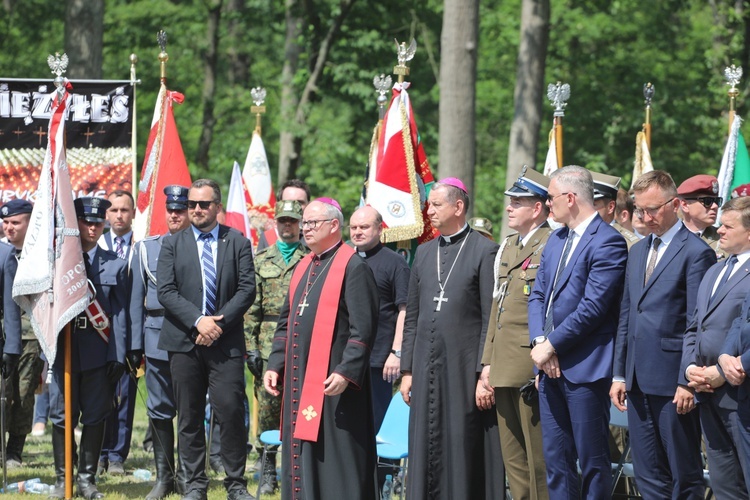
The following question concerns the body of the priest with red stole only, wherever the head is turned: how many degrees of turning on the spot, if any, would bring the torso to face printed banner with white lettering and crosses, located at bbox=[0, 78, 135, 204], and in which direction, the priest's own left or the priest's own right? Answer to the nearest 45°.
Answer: approximately 90° to the priest's own right

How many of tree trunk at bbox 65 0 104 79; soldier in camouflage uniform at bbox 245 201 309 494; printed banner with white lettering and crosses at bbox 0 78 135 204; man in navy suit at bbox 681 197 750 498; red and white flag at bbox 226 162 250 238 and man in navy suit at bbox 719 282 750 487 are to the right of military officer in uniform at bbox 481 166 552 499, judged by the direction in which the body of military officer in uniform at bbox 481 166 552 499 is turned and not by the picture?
4

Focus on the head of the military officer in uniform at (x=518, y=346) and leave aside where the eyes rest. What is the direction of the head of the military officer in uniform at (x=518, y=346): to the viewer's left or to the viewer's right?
to the viewer's left

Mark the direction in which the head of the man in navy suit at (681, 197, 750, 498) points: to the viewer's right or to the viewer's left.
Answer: to the viewer's left

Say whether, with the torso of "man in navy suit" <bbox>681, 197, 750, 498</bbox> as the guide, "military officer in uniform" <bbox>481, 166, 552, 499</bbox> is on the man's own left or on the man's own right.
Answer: on the man's own right

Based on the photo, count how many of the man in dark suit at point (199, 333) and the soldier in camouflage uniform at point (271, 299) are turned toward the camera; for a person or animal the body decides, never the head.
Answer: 2

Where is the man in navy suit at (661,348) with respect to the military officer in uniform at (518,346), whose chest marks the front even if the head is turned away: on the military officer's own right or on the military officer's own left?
on the military officer's own left

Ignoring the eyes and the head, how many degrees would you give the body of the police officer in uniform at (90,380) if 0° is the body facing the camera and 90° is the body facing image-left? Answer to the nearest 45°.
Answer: approximately 0°

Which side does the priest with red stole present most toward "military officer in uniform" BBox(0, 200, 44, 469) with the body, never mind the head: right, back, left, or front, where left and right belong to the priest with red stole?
right
